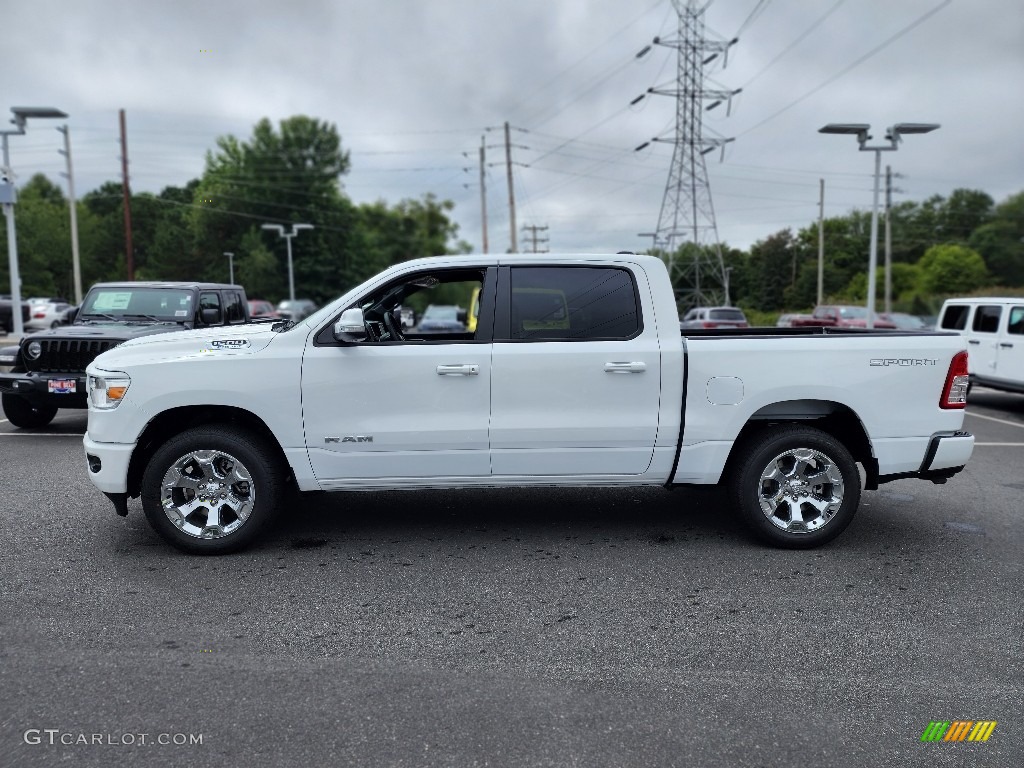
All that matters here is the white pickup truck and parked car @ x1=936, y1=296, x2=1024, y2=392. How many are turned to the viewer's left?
1

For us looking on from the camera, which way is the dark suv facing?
facing the viewer and to the left of the viewer

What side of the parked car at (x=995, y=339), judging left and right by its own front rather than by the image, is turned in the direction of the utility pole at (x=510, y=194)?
back

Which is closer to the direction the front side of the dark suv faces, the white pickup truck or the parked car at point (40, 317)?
the white pickup truck

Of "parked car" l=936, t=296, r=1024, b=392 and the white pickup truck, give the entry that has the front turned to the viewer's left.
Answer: the white pickup truck

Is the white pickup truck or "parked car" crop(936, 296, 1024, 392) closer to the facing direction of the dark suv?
the white pickup truck

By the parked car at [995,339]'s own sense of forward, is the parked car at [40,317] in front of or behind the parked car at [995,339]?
behind

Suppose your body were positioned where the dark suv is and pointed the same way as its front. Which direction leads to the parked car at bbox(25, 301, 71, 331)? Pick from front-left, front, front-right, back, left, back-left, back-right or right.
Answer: back-right

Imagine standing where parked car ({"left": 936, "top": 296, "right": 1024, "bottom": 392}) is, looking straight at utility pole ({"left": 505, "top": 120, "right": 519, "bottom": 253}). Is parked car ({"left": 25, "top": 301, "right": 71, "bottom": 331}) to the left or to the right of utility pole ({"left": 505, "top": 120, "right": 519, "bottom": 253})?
left

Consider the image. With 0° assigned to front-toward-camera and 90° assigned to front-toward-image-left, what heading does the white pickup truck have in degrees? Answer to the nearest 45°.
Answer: approximately 90°

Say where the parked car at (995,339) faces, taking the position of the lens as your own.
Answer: facing the viewer and to the right of the viewer
